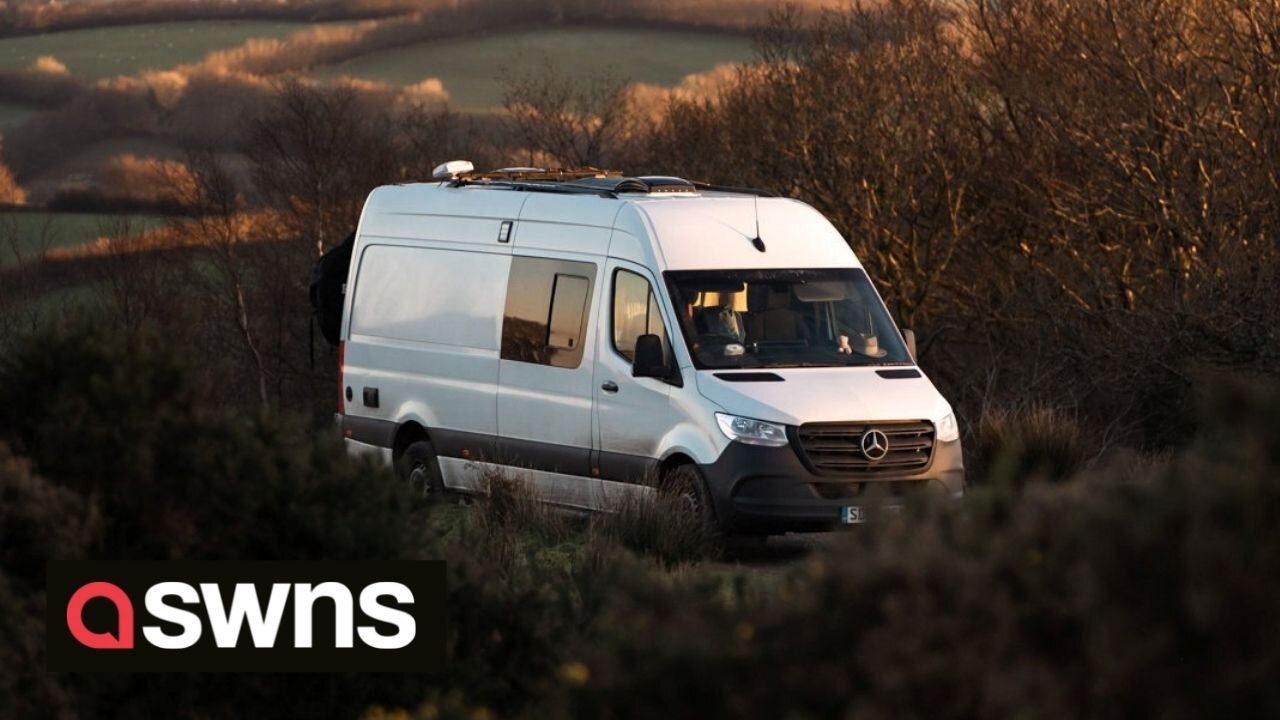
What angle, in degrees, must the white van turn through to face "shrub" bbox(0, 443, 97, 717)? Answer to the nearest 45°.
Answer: approximately 45° to its right

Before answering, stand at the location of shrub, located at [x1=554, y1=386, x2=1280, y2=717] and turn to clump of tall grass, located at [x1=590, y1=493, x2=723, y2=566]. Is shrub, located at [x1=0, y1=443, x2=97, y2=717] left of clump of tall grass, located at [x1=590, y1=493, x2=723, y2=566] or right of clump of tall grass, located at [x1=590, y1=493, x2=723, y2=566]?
left

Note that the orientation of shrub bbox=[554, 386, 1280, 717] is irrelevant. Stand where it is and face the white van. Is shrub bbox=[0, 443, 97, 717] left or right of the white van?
left

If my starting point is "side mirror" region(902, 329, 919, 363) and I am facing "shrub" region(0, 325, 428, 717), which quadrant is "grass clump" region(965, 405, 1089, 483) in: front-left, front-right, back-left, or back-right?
back-left

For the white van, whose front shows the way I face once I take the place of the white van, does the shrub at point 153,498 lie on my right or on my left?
on my right

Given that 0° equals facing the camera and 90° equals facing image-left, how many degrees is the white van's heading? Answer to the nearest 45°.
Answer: approximately 315°

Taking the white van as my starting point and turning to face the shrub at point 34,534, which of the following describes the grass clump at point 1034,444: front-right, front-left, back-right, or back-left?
back-left

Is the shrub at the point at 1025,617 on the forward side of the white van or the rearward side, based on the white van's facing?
on the forward side

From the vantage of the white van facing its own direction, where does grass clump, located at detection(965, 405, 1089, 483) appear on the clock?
The grass clump is roughly at 10 o'clock from the white van.
